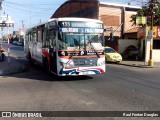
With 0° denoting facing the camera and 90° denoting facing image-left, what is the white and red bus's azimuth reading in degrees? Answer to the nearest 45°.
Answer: approximately 315°

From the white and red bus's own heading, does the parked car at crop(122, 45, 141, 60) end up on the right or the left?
on its left
